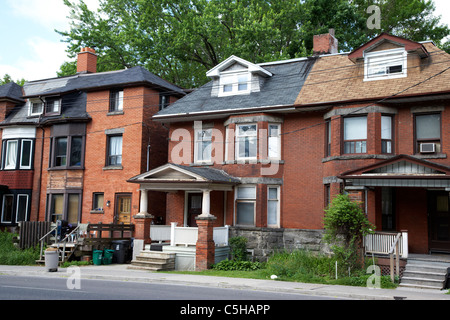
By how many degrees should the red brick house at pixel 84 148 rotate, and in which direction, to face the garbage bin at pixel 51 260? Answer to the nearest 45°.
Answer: approximately 45° to its left

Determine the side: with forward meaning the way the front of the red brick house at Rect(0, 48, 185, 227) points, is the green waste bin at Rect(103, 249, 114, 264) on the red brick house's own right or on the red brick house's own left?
on the red brick house's own left

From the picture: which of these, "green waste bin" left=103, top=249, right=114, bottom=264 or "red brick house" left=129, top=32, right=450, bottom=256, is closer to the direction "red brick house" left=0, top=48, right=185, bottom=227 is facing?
the green waste bin

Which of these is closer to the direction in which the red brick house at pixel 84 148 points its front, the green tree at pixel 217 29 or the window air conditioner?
the window air conditioner

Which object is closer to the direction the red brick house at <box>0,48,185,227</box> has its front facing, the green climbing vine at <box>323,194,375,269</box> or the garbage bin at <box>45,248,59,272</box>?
the garbage bin

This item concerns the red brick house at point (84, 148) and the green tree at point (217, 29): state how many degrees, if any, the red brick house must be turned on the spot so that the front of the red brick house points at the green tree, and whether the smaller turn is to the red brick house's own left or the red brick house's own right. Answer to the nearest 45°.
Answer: approximately 180°

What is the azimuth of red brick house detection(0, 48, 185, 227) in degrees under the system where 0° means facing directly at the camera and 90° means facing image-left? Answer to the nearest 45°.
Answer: approximately 45°

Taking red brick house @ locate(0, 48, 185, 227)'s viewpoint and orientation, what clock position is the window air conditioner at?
The window air conditioner is roughly at 9 o'clock from the red brick house.
